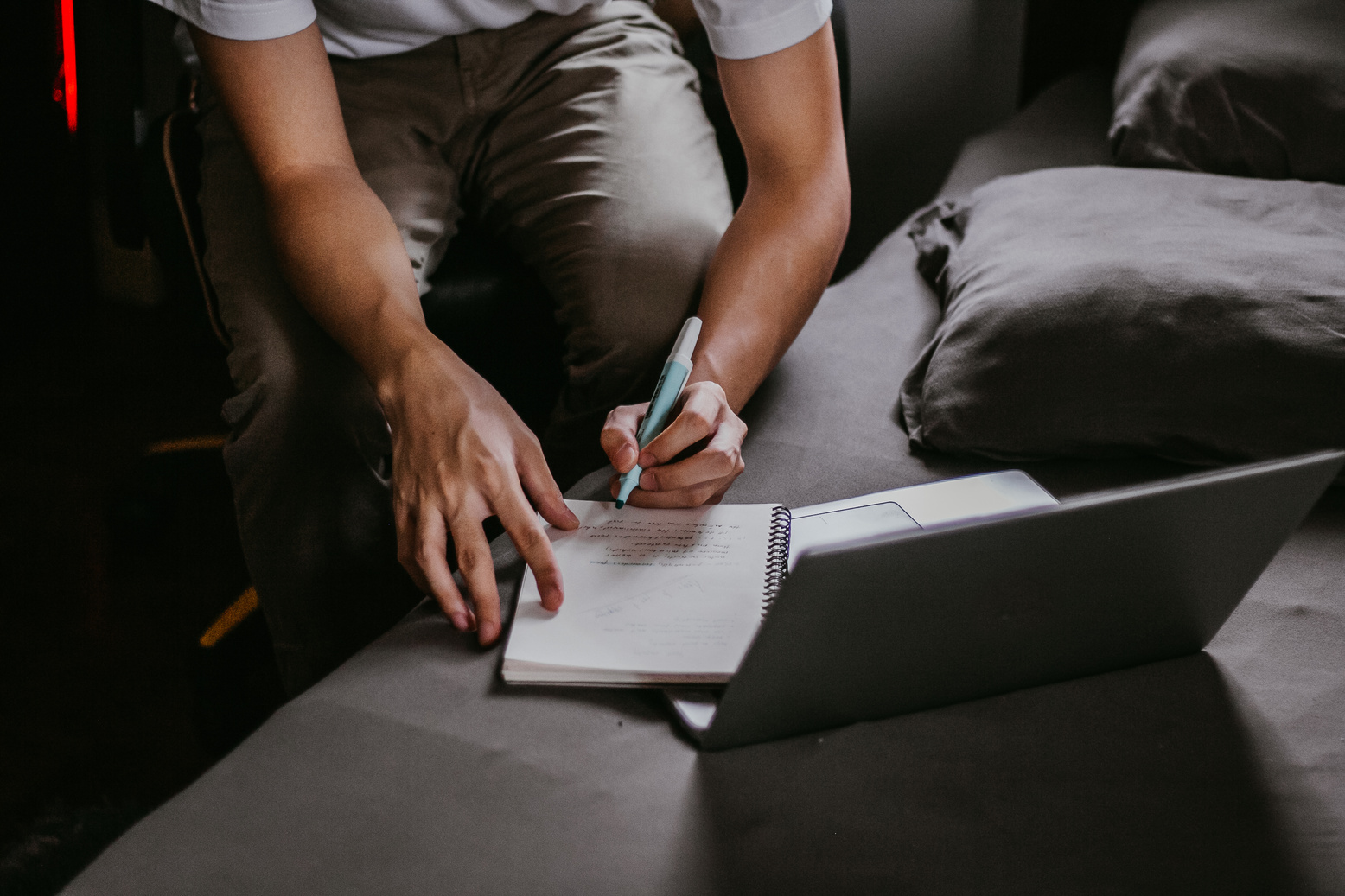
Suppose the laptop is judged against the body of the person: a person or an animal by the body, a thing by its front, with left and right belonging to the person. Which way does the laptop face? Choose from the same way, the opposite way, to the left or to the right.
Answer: the opposite way

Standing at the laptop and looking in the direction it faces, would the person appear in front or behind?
in front

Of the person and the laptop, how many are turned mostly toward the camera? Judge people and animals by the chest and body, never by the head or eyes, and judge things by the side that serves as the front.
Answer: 1

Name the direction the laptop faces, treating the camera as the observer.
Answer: facing away from the viewer and to the left of the viewer
